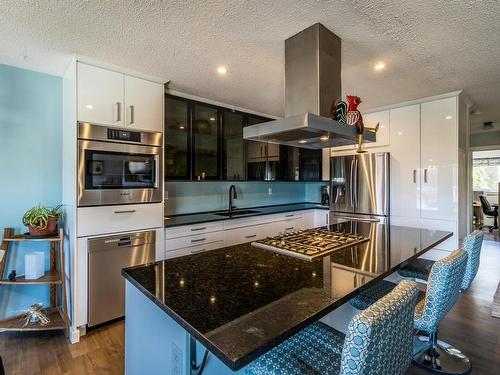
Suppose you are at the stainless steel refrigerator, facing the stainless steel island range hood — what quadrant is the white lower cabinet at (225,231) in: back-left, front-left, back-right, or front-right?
front-right

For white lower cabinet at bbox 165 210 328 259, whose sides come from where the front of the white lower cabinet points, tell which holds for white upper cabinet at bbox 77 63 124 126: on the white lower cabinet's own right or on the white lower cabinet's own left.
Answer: on the white lower cabinet's own right

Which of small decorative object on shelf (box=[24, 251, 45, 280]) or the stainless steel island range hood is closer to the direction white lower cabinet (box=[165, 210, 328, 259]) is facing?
the stainless steel island range hood

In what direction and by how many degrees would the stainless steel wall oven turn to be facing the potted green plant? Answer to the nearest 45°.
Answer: approximately 135° to its right

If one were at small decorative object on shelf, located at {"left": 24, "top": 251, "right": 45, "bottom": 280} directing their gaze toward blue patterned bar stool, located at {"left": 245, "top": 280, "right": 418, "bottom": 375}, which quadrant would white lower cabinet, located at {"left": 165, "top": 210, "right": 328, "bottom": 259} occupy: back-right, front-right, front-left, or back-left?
front-left

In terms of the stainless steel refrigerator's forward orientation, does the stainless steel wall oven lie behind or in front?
in front

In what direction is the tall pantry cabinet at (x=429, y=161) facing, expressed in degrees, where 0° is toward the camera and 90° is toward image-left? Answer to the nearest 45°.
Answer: approximately 45°

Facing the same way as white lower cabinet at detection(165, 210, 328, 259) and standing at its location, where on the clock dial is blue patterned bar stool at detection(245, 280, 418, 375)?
The blue patterned bar stool is roughly at 1 o'clock from the white lower cabinet.

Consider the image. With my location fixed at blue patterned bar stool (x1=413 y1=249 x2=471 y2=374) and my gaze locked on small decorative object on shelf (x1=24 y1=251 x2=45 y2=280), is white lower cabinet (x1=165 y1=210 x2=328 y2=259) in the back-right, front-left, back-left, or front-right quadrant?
front-right

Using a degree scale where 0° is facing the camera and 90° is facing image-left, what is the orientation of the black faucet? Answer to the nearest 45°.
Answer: approximately 315°

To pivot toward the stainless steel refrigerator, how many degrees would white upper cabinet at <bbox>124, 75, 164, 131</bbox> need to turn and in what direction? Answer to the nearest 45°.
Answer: approximately 45° to its left

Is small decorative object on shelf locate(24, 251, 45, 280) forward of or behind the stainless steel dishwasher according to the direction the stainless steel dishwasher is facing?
behind

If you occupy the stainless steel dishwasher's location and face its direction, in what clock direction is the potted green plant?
The potted green plant is roughly at 3 o'clock from the stainless steel dishwasher.
